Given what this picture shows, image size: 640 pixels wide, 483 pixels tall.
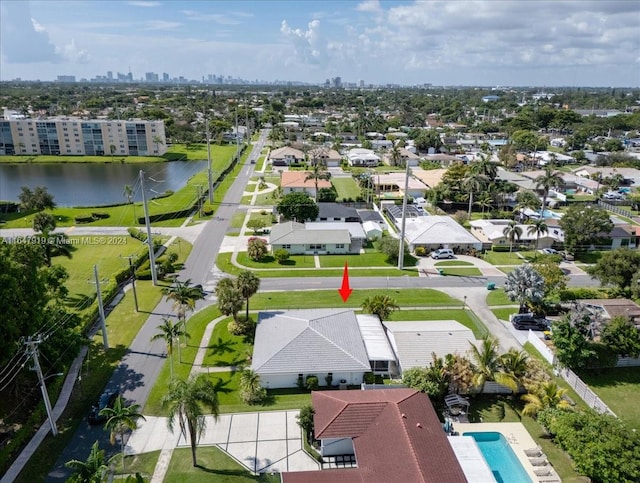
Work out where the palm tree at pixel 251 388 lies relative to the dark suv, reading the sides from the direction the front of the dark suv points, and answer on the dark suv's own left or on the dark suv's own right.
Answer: on the dark suv's own right

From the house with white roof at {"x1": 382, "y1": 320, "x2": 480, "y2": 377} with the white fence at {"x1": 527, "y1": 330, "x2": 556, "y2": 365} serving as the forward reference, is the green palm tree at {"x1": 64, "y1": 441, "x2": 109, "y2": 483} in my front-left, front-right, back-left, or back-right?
back-right

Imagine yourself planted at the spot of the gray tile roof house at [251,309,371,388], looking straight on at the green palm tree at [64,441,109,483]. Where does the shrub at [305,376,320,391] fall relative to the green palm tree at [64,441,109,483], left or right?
left

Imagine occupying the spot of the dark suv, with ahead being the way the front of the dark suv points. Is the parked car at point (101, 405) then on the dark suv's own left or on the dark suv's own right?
on the dark suv's own right

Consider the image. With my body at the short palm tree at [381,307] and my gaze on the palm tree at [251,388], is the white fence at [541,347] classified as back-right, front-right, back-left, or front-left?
back-left

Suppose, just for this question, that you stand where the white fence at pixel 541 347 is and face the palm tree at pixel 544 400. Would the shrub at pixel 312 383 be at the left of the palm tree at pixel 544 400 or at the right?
right

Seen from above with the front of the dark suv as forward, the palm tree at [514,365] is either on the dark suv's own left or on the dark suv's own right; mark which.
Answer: on the dark suv's own right

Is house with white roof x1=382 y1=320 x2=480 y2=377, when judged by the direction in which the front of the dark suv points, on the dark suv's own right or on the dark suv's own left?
on the dark suv's own right

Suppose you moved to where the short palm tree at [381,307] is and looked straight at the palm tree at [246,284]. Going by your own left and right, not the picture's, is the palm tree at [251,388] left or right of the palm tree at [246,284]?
left
